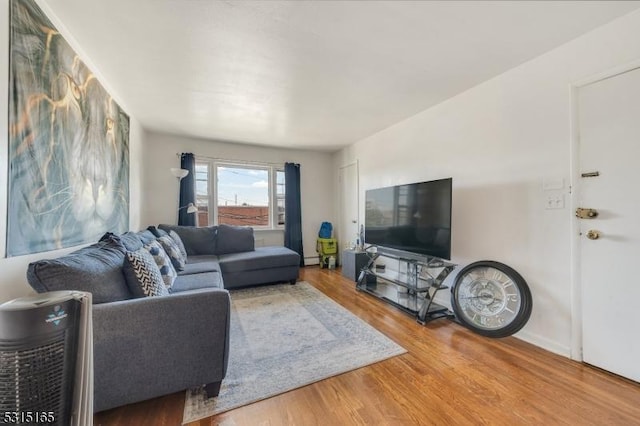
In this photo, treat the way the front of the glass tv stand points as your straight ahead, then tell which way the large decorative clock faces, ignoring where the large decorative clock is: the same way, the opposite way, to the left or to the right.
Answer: the same way

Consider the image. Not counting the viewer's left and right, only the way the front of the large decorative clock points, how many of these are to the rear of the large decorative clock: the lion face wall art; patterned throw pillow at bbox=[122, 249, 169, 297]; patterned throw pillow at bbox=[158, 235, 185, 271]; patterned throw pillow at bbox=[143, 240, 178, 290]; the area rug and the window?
0

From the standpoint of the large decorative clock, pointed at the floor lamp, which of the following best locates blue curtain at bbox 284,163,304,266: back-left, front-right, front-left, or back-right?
front-right

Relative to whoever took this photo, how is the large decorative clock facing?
facing the viewer and to the left of the viewer

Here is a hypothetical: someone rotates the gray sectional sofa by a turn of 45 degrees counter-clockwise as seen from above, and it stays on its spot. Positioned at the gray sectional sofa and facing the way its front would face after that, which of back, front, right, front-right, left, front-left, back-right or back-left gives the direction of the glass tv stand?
front-right

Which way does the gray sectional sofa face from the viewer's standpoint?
to the viewer's right

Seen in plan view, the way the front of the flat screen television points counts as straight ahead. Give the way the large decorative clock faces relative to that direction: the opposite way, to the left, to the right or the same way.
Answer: the same way

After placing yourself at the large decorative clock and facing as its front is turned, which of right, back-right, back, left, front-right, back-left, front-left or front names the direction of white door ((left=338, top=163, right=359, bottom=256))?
right

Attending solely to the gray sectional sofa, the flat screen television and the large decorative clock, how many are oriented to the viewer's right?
1

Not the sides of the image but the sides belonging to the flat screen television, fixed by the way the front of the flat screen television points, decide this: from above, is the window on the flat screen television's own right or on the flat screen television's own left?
on the flat screen television's own right

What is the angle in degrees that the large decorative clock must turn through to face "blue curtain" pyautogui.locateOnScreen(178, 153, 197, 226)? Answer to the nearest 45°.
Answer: approximately 45° to its right

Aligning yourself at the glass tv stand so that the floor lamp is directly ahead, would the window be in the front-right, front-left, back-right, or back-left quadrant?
front-right

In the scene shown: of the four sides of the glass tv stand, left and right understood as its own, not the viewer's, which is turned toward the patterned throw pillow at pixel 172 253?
front

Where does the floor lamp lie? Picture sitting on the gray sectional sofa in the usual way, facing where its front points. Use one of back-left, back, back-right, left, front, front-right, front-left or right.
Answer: left

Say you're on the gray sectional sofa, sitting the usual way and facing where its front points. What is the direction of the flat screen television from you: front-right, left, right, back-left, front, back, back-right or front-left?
front

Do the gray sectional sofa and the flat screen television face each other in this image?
yes

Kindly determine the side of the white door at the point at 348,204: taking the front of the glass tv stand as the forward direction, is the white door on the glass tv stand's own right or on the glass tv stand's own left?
on the glass tv stand's own right

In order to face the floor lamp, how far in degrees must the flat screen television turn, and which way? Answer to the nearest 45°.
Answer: approximately 45° to its right
